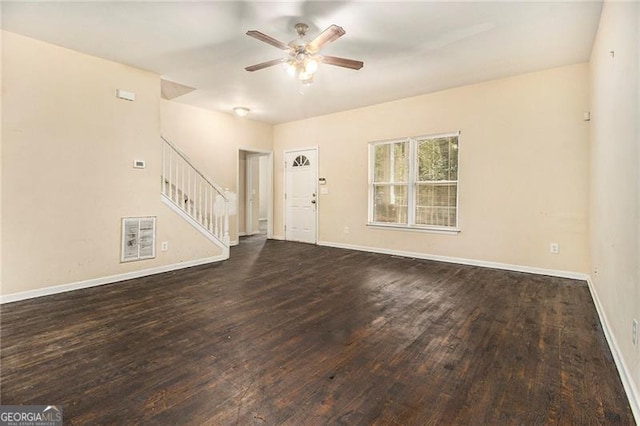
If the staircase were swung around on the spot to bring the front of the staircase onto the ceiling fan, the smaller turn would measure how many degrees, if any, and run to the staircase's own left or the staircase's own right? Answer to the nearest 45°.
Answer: approximately 90° to the staircase's own right

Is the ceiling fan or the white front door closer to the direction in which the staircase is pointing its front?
the white front door

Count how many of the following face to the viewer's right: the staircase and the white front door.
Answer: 1

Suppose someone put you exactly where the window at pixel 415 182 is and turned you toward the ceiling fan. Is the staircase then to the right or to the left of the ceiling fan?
right

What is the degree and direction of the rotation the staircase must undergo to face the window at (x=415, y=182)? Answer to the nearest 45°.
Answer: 0° — it already faces it

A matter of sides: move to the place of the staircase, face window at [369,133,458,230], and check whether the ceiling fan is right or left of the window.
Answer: right

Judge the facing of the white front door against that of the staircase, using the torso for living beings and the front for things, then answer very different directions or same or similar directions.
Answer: very different directions

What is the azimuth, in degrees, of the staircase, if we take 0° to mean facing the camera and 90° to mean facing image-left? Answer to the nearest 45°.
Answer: approximately 270°

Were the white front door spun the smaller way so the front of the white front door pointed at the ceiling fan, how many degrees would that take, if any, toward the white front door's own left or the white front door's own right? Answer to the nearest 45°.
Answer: approximately 45° to the white front door's own left

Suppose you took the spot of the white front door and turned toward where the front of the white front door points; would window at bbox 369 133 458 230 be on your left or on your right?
on your left

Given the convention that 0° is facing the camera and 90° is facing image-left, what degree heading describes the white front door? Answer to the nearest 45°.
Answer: approximately 45°
